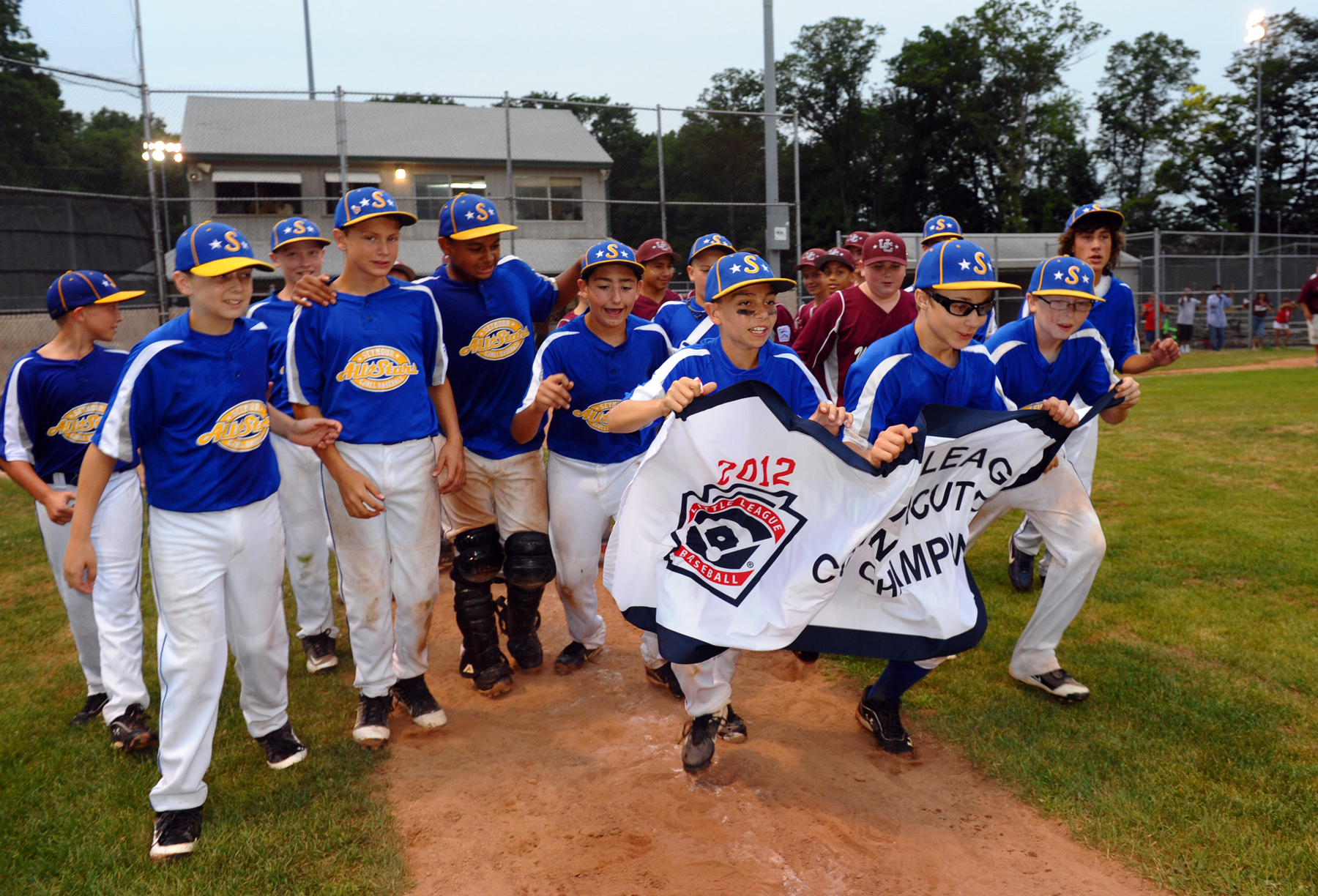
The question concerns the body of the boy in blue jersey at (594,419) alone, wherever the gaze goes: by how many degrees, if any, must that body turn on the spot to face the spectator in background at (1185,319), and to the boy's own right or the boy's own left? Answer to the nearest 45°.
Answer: approximately 135° to the boy's own left

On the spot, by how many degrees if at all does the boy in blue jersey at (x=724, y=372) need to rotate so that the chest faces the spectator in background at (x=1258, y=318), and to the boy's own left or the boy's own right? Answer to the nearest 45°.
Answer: approximately 135° to the boy's own left

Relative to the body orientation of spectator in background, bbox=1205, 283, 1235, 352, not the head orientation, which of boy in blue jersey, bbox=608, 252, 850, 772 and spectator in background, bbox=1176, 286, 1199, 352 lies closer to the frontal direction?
the boy in blue jersey

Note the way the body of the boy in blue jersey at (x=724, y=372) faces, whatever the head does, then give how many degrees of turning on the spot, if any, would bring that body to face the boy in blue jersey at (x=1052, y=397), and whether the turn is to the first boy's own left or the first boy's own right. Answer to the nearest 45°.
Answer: approximately 135° to the first boy's own left

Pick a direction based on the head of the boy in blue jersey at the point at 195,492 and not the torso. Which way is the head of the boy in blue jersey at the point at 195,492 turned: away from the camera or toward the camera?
toward the camera

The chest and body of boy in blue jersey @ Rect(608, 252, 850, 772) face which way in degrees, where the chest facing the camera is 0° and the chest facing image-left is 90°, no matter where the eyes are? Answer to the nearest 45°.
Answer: approximately 0°

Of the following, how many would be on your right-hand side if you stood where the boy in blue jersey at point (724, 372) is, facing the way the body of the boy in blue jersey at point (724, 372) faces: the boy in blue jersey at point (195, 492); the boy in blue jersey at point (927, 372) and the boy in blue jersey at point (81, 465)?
2

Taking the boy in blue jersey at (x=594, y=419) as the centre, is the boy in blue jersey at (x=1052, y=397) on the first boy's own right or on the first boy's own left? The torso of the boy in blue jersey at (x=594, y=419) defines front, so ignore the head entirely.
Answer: on the first boy's own left

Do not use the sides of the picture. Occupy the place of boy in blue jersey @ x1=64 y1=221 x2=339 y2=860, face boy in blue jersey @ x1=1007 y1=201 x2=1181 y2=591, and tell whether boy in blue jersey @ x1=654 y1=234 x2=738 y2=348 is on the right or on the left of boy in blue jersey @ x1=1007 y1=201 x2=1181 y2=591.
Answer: left

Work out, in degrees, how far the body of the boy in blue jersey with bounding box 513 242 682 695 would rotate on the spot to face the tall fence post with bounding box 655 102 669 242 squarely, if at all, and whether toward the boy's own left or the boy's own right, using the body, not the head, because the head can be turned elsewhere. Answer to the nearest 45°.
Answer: approximately 180°

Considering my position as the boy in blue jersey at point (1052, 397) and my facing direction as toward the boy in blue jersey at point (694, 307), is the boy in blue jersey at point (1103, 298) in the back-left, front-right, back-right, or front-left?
front-right

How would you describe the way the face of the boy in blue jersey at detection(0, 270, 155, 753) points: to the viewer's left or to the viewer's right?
to the viewer's right

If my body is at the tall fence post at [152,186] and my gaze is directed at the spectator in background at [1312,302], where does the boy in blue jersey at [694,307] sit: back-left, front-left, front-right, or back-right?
front-right

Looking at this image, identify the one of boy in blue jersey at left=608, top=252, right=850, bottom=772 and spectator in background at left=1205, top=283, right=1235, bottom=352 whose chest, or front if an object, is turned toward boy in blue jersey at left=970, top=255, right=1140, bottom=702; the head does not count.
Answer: the spectator in background
